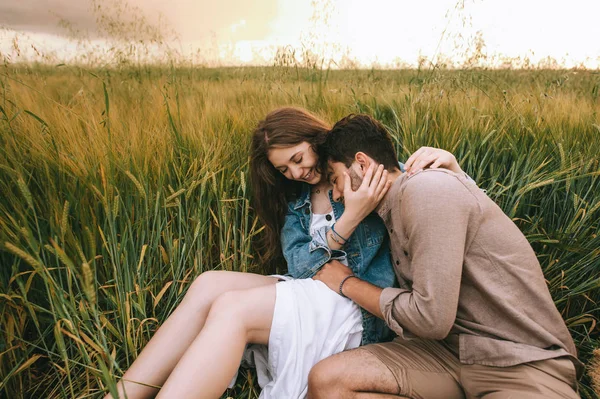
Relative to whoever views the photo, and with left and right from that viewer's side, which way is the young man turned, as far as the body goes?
facing to the left of the viewer

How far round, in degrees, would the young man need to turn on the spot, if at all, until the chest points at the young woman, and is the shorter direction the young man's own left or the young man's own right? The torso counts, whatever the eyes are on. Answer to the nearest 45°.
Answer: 0° — they already face them
